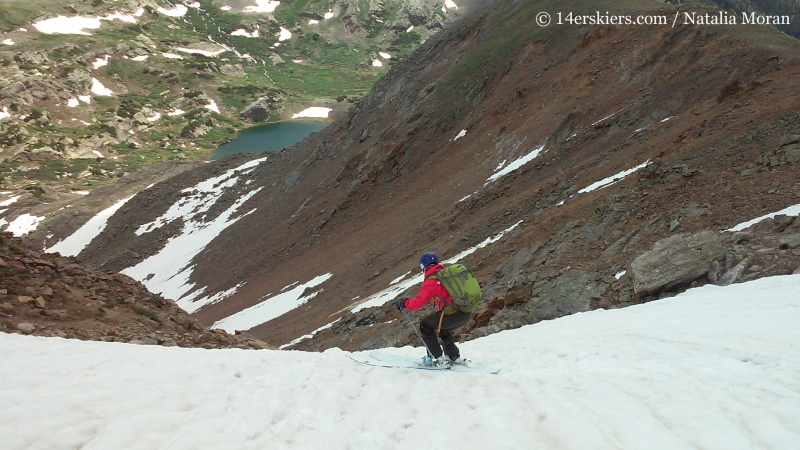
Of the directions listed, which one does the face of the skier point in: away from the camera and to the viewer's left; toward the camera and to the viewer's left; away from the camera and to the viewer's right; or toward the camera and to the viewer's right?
away from the camera and to the viewer's left

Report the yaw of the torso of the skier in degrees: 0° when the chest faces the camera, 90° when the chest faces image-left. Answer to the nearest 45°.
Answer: approximately 90°
